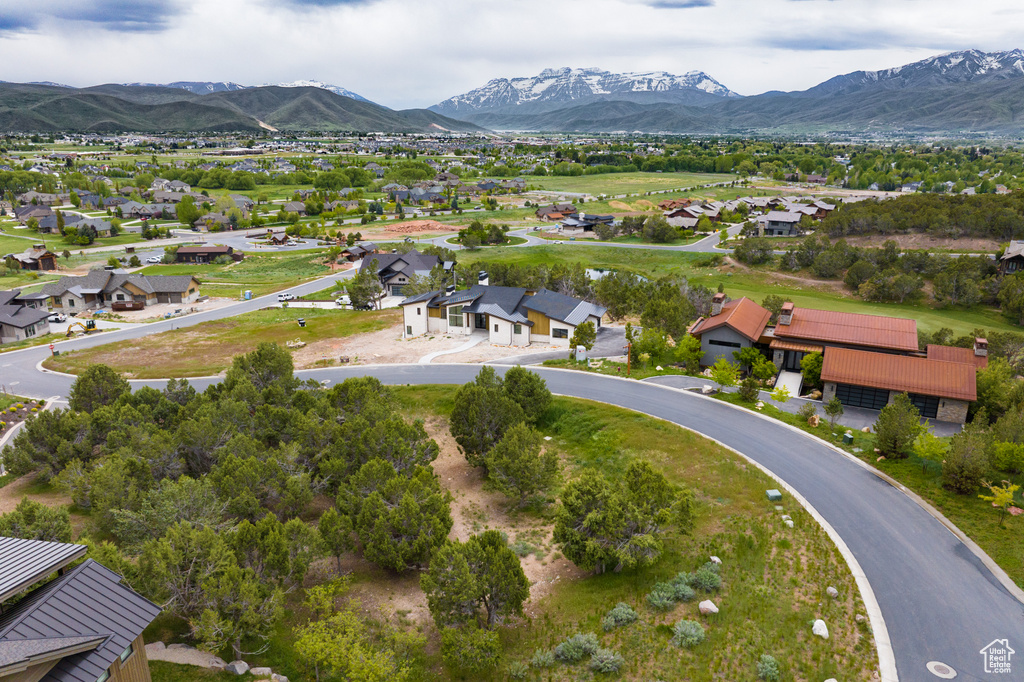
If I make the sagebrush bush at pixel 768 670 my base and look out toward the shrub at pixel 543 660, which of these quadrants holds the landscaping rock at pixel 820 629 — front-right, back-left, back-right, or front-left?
back-right

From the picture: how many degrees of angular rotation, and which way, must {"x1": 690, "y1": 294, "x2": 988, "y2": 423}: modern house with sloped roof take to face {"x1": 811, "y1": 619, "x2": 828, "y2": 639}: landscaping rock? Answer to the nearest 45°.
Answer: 0° — it already faces it

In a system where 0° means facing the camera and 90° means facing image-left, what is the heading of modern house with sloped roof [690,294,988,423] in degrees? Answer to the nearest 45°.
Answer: approximately 0°

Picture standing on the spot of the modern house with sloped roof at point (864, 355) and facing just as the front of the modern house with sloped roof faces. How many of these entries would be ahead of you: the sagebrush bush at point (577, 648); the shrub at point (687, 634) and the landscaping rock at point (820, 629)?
3

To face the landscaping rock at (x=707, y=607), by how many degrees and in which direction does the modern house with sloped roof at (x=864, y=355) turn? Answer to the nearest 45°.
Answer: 0° — it already faces it

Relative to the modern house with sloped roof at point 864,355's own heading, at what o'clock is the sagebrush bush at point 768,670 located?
The sagebrush bush is roughly at 12 o'clock from the modern house with sloped roof.

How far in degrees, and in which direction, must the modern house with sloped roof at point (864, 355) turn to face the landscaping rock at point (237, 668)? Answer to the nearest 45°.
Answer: approximately 45° to its right

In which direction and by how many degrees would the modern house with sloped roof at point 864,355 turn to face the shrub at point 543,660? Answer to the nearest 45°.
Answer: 0° — it already faces it

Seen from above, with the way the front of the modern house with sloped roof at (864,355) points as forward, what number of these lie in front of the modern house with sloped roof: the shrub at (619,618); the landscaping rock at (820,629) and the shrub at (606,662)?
3
